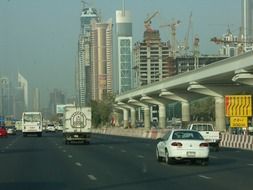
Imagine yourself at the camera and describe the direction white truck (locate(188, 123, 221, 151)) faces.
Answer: facing away from the viewer and to the left of the viewer

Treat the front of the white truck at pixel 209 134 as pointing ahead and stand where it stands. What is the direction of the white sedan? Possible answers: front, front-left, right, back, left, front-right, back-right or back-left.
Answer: back-left
